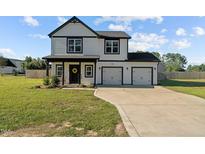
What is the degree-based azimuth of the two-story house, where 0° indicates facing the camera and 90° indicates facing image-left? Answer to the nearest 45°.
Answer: approximately 0°
